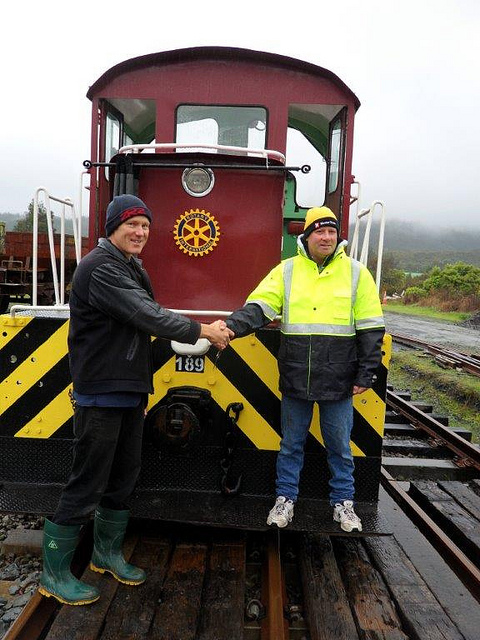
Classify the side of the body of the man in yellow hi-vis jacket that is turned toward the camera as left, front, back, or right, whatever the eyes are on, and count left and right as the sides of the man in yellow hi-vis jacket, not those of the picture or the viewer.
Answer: front

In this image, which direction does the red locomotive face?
toward the camera

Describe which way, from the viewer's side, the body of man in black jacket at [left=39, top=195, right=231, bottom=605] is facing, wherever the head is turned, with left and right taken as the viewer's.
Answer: facing to the right of the viewer

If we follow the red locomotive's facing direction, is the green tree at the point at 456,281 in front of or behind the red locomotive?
behind

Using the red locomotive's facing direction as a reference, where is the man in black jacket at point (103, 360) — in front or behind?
in front

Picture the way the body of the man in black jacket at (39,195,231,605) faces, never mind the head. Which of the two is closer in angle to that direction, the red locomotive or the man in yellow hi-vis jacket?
the man in yellow hi-vis jacket

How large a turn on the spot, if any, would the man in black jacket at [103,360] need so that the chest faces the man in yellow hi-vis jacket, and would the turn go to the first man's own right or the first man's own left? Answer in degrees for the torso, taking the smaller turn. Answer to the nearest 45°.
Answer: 0° — they already face them

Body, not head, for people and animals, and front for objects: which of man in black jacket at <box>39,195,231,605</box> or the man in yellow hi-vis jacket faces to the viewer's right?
the man in black jacket
